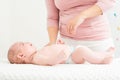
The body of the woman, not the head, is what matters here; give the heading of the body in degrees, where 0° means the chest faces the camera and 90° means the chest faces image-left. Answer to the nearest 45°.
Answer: approximately 45°
